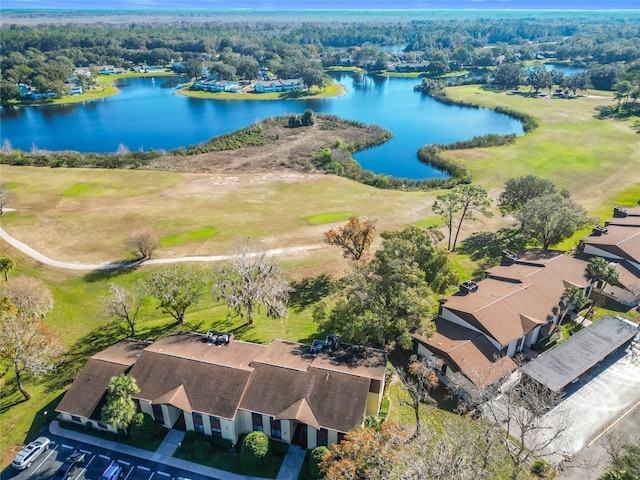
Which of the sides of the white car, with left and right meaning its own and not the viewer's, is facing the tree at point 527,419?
right

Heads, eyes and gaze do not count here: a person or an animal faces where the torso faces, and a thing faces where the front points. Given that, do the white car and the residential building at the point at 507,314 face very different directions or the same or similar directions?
very different directions

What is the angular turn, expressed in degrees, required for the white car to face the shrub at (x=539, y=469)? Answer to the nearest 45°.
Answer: approximately 90° to its right

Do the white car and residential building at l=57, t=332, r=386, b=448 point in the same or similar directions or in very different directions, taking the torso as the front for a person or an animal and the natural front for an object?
very different directions

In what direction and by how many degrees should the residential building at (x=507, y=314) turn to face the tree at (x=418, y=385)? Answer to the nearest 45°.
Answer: approximately 45° to its right

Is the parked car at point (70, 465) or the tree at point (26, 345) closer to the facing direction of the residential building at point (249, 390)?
the parked car

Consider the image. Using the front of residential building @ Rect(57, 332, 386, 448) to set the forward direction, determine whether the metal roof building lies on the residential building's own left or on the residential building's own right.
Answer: on the residential building's own left

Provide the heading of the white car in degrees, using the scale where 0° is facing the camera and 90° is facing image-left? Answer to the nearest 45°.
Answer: approximately 225°

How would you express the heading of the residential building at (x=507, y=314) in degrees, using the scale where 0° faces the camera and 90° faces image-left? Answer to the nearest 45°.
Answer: approximately 315°

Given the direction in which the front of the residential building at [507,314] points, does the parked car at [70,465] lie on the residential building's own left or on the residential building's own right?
on the residential building's own right
